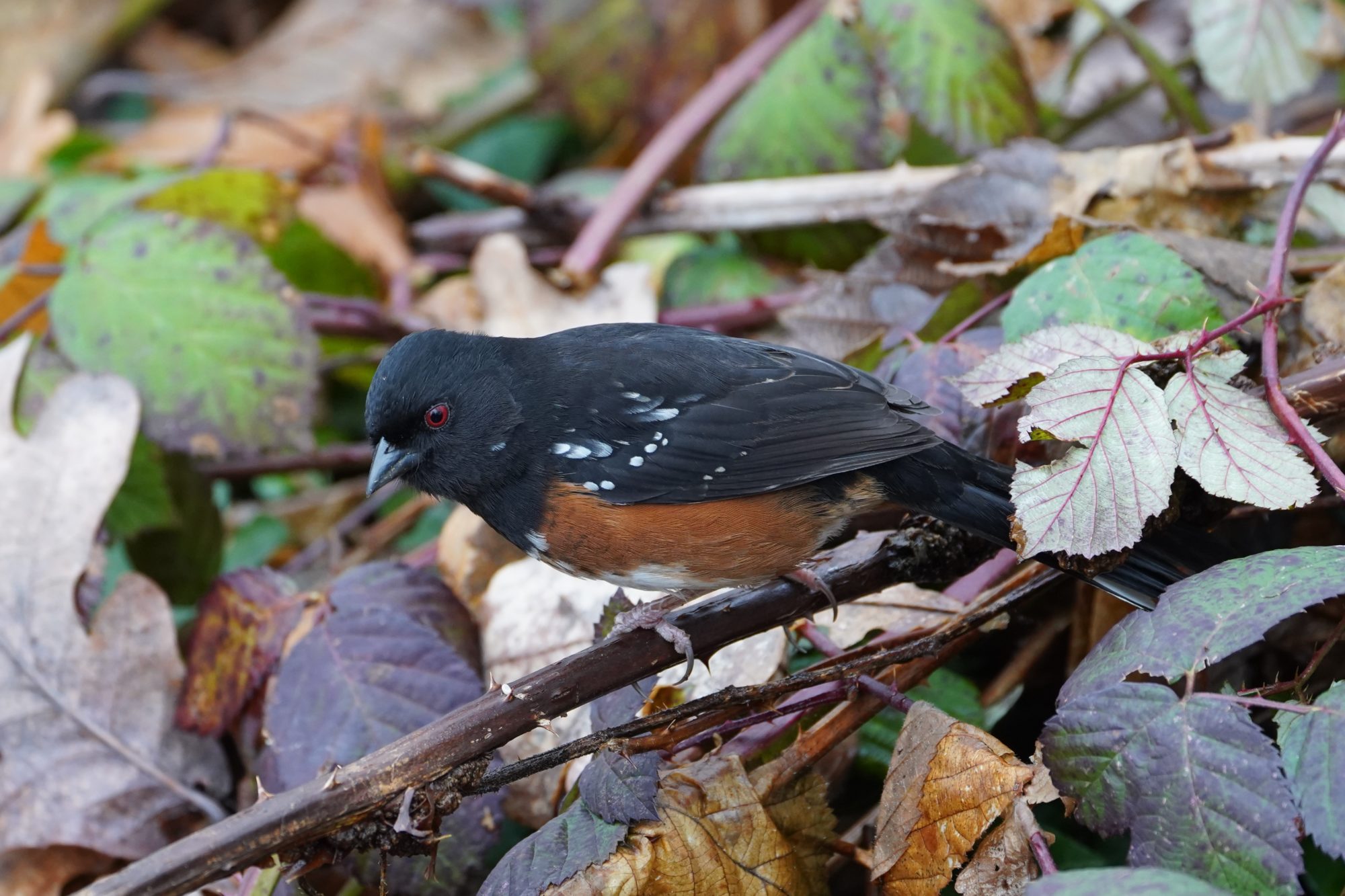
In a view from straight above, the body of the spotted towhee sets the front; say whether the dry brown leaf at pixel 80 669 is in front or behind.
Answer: in front

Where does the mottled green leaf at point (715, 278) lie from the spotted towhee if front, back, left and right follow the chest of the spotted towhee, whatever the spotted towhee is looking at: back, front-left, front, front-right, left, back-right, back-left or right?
right

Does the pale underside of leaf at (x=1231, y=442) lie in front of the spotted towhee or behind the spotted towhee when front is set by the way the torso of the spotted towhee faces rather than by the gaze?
behind

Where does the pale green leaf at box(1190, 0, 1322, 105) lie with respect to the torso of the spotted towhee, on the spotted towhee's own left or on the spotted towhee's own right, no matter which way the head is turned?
on the spotted towhee's own right

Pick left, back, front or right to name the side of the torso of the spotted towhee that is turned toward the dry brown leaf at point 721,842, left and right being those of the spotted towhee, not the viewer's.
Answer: left

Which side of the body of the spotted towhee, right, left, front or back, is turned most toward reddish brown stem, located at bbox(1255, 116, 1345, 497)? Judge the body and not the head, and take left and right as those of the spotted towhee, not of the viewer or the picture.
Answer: back

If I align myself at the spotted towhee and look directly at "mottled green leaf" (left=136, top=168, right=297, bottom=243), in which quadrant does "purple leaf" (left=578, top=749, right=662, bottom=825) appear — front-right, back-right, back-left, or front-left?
back-left

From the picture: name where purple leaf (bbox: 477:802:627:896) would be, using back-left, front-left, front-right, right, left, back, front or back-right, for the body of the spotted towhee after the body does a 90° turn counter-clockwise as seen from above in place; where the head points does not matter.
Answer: front

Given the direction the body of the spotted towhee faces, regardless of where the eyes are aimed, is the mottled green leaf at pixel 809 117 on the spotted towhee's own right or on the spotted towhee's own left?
on the spotted towhee's own right

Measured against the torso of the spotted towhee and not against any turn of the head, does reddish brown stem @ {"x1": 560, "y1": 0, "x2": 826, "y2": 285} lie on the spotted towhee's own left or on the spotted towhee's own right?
on the spotted towhee's own right

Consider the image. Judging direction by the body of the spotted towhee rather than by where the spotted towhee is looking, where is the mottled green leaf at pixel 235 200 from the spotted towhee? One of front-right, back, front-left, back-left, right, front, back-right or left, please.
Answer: front-right

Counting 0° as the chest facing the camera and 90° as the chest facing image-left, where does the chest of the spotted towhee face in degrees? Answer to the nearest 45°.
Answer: approximately 90°

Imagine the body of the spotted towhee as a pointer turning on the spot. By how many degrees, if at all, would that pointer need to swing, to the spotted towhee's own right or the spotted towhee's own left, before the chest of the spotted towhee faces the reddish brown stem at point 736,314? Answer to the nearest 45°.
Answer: approximately 90° to the spotted towhee's own right

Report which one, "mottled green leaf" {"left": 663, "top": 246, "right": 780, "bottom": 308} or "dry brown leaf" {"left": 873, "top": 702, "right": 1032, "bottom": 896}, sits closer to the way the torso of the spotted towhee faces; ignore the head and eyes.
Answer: the mottled green leaf
